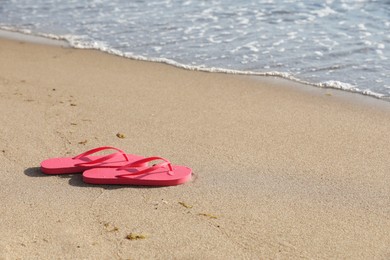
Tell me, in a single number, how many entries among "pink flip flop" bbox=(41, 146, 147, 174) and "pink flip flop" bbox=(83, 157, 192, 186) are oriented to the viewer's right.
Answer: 2

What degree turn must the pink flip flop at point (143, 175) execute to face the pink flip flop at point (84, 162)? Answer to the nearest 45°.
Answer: approximately 135° to its left

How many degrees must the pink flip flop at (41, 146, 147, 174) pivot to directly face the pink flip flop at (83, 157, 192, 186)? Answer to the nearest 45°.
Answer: approximately 45° to its right

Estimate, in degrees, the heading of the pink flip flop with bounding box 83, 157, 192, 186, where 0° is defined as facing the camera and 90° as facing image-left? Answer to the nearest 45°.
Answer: approximately 270°

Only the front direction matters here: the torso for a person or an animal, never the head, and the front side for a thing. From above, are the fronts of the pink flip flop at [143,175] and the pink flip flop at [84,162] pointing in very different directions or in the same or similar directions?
same or similar directions
